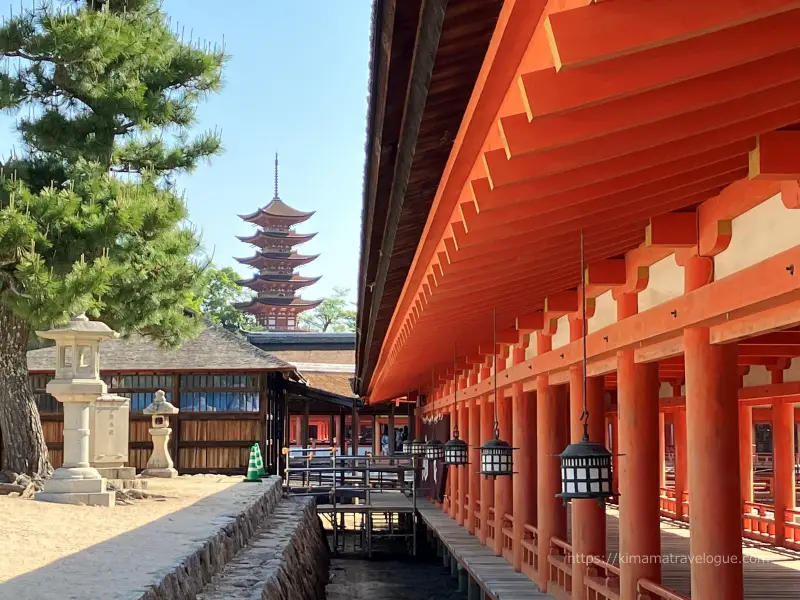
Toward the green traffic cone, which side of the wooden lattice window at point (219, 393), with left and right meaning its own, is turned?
front

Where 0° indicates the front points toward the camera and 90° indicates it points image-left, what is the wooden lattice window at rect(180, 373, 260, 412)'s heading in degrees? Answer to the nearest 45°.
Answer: approximately 0°

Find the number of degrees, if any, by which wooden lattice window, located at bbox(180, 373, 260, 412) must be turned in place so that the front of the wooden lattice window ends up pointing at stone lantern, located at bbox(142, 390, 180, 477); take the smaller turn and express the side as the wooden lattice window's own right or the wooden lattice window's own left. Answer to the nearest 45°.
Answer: approximately 45° to the wooden lattice window's own right

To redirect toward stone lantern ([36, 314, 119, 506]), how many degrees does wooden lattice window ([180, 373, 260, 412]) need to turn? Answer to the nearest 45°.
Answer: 0° — it already faces it

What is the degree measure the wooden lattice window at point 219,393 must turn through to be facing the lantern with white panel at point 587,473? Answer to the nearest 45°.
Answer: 0° — it already faces it
